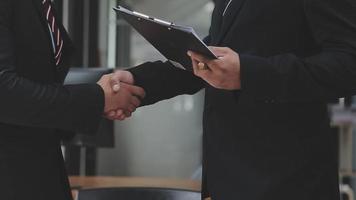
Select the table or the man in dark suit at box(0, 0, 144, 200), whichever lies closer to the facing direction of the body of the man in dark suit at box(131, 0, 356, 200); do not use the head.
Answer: the man in dark suit

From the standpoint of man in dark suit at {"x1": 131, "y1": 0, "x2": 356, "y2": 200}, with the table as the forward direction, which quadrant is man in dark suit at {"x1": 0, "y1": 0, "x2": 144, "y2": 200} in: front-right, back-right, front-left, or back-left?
front-left

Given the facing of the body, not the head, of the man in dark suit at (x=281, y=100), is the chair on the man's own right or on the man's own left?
on the man's own right

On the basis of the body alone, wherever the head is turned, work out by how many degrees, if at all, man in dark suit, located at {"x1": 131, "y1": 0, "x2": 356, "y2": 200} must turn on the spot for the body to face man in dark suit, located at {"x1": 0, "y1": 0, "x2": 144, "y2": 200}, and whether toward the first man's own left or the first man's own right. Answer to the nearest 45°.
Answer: approximately 45° to the first man's own right
